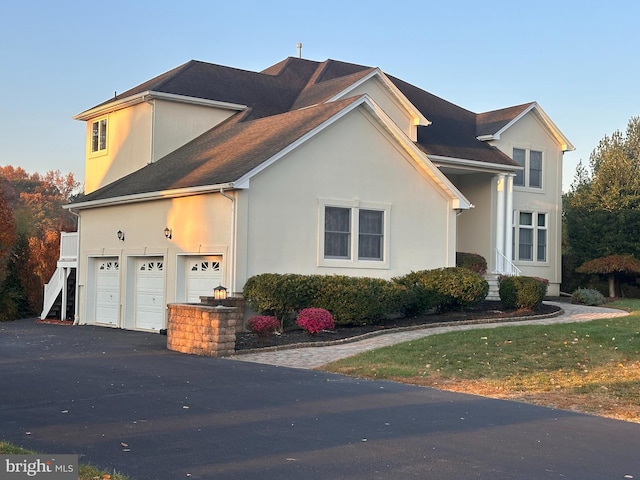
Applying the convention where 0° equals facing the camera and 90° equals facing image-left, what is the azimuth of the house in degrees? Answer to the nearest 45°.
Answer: approximately 315°

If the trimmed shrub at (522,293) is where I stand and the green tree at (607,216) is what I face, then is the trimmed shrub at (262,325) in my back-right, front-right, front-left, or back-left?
back-left

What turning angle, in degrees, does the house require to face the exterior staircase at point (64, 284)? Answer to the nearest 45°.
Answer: approximately 180°

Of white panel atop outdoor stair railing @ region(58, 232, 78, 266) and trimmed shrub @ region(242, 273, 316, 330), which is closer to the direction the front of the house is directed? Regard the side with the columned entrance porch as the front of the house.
the trimmed shrub

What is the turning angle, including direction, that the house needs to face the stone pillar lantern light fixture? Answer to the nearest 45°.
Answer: approximately 45° to its right

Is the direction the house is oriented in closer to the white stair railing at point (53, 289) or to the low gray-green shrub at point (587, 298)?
the low gray-green shrub

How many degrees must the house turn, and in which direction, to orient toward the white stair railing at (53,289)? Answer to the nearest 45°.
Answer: approximately 180°

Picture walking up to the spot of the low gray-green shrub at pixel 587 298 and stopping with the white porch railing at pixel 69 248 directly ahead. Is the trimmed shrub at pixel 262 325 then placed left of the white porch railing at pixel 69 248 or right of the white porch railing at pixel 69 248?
left

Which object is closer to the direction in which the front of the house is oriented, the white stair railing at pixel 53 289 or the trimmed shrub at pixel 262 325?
the trimmed shrub
